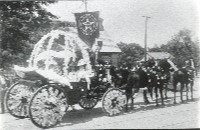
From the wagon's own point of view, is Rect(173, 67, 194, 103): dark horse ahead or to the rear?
ahead

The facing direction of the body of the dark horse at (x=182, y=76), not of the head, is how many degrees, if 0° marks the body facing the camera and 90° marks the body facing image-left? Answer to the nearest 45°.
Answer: approximately 225°

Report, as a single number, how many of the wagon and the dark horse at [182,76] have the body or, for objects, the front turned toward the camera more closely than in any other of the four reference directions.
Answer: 0

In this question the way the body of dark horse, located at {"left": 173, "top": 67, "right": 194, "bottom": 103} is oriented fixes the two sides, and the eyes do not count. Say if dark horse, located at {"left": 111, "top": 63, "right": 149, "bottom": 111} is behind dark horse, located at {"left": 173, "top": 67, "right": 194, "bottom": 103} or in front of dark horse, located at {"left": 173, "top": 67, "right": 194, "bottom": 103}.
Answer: behind

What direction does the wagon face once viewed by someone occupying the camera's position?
facing away from the viewer and to the right of the viewer

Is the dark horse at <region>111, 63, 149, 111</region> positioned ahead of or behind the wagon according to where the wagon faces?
ahead
